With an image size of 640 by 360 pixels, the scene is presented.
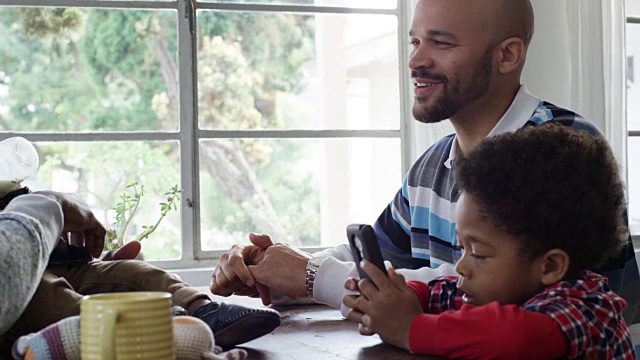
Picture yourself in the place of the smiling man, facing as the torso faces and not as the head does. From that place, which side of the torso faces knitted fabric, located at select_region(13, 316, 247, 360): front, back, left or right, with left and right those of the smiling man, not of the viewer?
front

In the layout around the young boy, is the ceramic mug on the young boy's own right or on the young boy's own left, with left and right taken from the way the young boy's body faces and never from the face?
on the young boy's own left

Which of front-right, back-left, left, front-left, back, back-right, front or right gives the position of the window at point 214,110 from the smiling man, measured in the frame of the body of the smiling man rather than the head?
right

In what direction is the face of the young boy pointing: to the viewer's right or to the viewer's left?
to the viewer's left

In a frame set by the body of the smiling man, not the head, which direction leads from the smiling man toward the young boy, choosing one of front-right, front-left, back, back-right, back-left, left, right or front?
front-left

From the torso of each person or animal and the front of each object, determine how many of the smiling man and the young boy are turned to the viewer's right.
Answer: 0

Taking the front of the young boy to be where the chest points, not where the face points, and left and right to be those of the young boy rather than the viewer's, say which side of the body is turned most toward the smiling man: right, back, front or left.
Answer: right

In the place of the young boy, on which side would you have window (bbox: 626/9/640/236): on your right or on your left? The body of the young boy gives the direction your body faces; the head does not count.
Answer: on your right

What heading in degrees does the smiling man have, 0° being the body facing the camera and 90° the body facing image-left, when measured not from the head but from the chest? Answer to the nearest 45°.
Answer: approximately 45°

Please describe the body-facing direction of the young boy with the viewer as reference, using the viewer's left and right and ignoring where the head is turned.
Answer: facing to the left of the viewer

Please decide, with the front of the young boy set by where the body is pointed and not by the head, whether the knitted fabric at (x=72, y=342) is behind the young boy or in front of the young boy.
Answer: in front

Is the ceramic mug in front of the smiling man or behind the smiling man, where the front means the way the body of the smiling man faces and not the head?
in front
